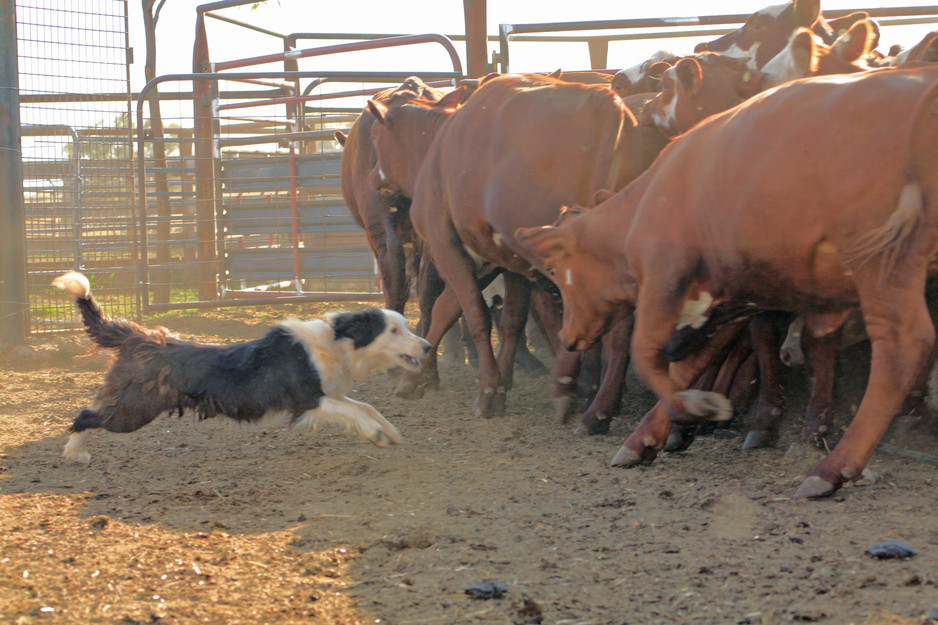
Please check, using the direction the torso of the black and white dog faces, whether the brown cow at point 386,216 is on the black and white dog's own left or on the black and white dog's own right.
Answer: on the black and white dog's own left

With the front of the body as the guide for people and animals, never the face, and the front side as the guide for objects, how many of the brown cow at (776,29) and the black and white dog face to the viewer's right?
1

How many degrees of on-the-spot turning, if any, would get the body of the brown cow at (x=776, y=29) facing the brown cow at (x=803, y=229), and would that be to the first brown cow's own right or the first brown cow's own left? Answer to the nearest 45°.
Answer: approximately 90° to the first brown cow's own left

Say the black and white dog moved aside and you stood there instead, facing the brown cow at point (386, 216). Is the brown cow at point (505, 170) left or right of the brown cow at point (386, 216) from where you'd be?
right

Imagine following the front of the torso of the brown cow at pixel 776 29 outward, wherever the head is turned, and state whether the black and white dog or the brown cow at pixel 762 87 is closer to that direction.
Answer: the black and white dog

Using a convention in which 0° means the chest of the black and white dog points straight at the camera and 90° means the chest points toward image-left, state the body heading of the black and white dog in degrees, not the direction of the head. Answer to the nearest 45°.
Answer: approximately 270°

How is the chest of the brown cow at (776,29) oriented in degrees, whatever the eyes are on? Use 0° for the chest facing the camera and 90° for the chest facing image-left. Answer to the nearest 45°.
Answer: approximately 90°
